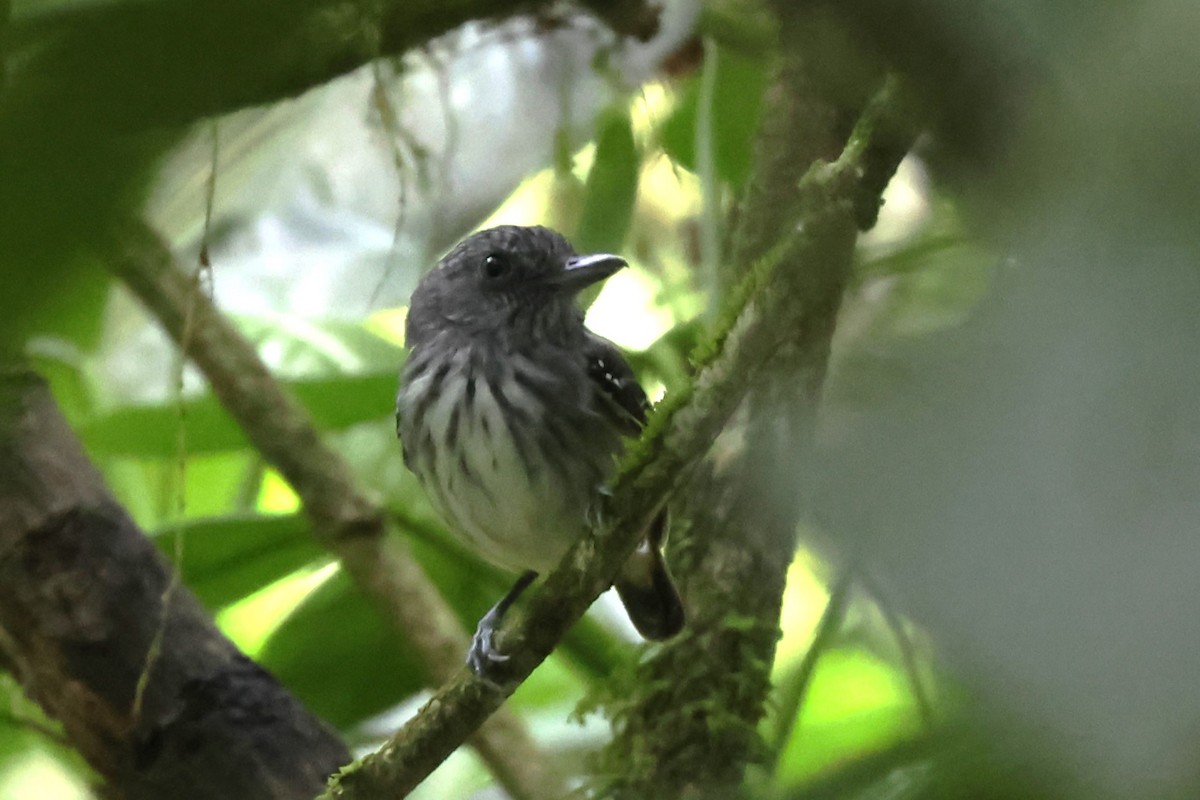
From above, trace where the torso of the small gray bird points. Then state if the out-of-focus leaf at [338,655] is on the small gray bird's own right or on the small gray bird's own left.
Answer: on the small gray bird's own right

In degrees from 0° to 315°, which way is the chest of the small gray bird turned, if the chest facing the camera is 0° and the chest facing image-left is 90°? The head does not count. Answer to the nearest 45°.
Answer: approximately 45°
